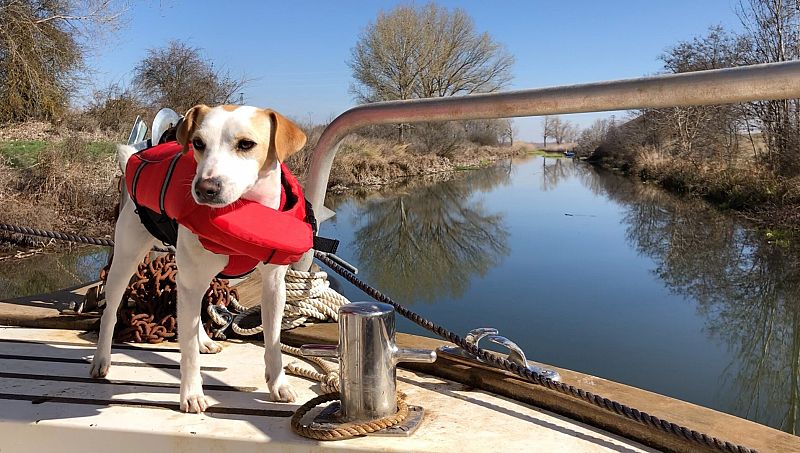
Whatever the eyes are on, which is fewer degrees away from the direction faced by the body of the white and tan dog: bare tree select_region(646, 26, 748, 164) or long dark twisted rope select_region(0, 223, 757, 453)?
the long dark twisted rope

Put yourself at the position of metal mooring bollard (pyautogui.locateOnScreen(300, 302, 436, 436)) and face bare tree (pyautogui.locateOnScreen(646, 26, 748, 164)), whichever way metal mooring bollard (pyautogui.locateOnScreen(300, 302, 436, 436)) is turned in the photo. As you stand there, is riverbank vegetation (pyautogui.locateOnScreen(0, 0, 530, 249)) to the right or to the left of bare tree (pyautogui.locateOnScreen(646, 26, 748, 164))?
left

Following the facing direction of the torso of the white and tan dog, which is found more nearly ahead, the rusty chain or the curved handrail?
the curved handrail

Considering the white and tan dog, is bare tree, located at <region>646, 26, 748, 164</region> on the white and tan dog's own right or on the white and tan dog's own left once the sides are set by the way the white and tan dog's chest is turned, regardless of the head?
on the white and tan dog's own left

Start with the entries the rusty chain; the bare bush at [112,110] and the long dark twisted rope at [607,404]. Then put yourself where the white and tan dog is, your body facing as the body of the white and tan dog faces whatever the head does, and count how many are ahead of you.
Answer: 1

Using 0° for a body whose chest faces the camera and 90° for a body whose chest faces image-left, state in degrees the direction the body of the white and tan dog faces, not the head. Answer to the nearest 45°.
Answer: approximately 315°

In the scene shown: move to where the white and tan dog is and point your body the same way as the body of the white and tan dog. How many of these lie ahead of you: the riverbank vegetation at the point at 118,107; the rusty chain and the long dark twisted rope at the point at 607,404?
1

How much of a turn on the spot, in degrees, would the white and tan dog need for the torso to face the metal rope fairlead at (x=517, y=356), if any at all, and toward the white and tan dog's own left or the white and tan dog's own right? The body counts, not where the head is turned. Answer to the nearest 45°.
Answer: approximately 45° to the white and tan dog's own left

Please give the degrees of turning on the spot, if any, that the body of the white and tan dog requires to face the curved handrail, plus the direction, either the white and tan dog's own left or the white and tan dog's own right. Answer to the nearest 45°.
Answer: approximately 45° to the white and tan dog's own left

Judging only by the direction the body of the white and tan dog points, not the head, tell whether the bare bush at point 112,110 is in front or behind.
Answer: behind
